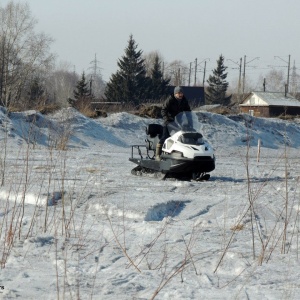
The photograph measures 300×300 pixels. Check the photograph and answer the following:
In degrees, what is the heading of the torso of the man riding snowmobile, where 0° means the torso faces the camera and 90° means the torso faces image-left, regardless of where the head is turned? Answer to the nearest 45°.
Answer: approximately 315°

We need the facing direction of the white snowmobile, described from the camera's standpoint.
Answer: facing the viewer and to the right of the viewer
